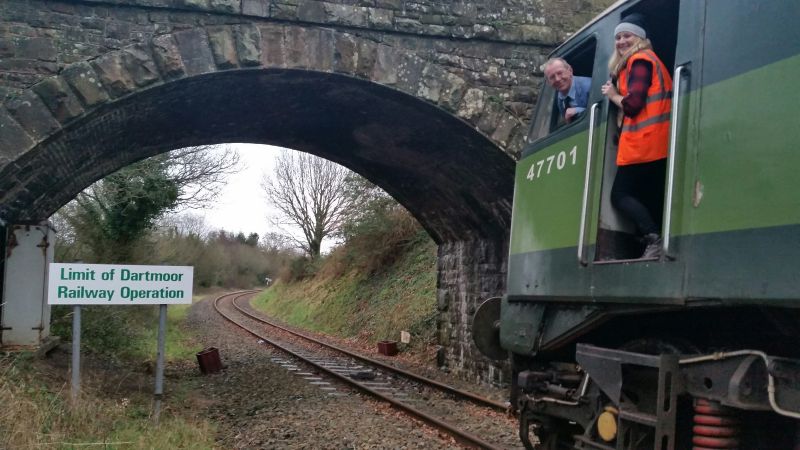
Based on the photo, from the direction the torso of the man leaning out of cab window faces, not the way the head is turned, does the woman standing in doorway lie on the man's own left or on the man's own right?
on the man's own left

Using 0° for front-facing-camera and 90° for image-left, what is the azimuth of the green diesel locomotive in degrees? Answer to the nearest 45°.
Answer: approximately 135°

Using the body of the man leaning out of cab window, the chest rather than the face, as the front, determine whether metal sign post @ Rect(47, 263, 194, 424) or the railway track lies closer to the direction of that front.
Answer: the metal sign post

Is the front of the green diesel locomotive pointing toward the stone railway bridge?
yes

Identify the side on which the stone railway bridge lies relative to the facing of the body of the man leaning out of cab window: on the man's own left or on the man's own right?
on the man's own right

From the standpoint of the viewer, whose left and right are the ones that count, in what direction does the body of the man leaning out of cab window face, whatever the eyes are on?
facing the viewer and to the left of the viewer
